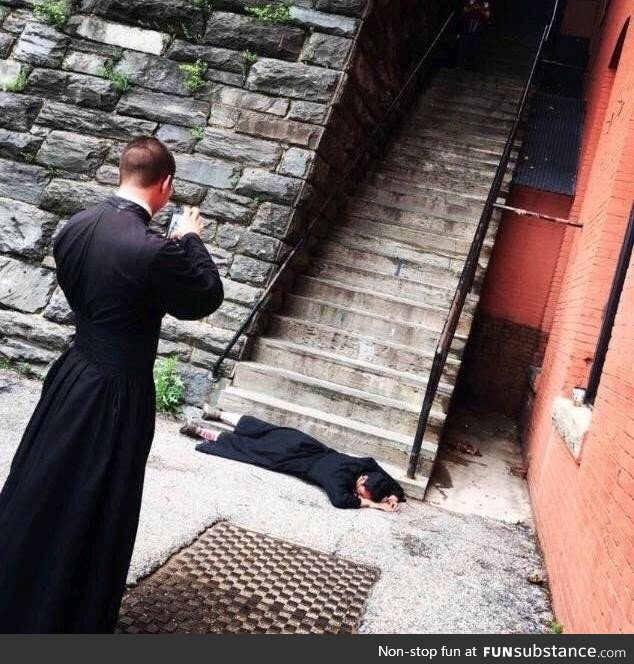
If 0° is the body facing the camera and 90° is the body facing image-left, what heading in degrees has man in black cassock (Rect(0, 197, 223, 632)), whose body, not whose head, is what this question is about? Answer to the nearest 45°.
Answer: approximately 225°

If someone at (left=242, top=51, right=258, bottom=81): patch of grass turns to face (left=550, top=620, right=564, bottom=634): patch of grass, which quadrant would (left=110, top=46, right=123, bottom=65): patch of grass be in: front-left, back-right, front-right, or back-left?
back-right

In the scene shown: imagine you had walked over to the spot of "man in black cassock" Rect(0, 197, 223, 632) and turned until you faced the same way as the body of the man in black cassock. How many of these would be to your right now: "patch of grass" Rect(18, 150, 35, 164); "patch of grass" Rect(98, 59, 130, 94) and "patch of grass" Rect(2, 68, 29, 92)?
0

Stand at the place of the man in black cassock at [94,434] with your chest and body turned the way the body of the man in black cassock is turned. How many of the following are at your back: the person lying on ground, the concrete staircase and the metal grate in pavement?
0

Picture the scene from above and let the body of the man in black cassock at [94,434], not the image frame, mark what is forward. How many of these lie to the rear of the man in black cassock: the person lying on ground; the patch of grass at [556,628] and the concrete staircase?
0

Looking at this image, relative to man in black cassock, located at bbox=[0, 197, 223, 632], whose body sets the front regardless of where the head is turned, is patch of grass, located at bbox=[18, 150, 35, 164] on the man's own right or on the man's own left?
on the man's own left

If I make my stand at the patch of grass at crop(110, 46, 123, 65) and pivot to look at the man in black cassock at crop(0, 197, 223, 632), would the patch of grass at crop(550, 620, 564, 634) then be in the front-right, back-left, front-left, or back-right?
front-left

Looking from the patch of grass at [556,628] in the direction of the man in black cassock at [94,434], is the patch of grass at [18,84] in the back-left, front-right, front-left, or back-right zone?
front-right

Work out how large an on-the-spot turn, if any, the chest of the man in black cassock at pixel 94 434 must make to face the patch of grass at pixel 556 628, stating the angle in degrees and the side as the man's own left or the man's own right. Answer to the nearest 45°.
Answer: approximately 45° to the man's own right

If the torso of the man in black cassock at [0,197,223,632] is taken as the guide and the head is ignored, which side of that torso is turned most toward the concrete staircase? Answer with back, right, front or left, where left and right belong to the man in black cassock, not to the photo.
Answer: front

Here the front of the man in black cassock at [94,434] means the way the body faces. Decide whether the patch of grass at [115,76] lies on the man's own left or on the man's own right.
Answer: on the man's own left

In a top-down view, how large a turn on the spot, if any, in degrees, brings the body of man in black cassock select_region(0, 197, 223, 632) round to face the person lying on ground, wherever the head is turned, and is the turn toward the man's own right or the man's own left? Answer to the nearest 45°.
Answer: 0° — they already face them

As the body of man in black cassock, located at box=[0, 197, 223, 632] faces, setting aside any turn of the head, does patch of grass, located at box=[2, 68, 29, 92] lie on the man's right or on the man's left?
on the man's left
